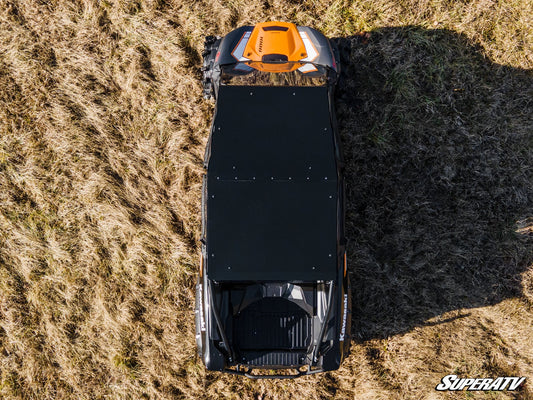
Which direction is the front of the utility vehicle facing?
away from the camera
